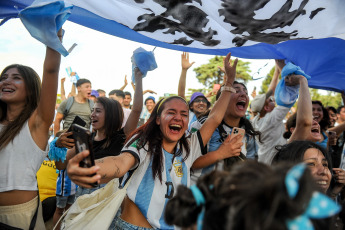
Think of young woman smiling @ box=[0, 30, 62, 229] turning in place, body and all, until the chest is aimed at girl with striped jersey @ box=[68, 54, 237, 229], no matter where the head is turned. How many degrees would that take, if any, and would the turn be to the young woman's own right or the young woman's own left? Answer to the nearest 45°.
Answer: approximately 135° to the young woman's own left

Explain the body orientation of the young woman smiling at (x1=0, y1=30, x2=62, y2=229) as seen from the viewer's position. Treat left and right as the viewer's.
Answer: facing the viewer and to the left of the viewer

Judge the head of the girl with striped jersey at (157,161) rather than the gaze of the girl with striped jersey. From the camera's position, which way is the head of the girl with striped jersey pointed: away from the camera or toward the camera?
toward the camera

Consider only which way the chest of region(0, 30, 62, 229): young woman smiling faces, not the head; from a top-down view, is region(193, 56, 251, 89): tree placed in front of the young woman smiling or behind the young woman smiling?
behind
